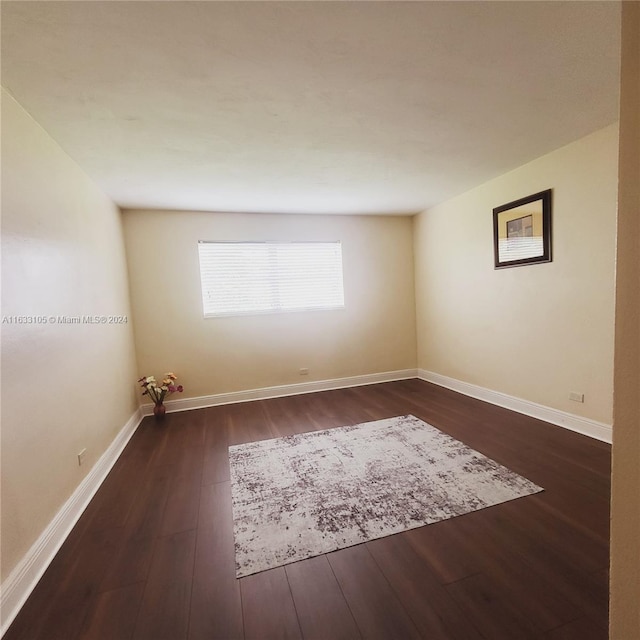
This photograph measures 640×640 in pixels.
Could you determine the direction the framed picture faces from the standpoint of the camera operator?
facing the viewer and to the left of the viewer

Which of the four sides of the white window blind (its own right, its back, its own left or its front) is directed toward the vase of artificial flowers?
right

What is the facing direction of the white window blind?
toward the camera

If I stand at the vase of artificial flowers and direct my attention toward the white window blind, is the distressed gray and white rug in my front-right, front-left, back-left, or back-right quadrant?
front-right

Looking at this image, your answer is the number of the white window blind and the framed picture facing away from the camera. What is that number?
0

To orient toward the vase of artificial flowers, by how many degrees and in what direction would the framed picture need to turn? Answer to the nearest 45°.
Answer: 0° — it already faces it

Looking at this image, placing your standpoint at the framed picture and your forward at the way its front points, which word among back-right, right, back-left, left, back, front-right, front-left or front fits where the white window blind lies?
front-right

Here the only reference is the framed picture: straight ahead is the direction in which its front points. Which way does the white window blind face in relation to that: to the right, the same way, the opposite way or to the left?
to the left

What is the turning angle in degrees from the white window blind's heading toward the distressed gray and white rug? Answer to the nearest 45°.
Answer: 0° — it already faces it

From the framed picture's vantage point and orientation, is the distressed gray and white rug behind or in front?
in front

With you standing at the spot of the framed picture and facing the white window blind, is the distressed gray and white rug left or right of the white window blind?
left

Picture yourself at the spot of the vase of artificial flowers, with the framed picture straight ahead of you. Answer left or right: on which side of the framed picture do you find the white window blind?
left
